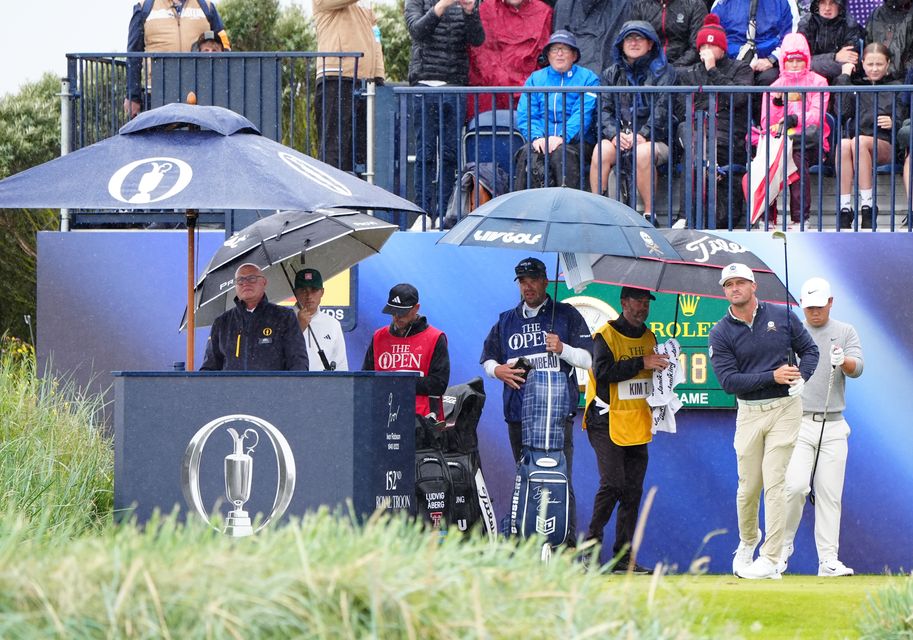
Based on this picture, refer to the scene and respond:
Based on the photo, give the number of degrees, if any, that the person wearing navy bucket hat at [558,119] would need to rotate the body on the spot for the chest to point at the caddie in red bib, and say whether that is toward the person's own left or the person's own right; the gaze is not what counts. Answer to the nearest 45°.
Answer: approximately 45° to the person's own right

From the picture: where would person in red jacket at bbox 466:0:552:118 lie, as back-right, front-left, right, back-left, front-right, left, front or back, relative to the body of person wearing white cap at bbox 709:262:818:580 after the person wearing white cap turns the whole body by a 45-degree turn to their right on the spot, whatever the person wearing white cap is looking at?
right

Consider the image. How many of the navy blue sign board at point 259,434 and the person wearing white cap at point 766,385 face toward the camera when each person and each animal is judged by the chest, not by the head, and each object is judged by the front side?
2
